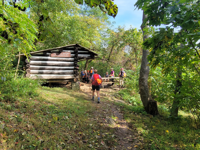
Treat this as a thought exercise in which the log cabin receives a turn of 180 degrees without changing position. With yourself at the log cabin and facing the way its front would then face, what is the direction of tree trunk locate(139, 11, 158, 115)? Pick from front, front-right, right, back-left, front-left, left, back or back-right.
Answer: back-left

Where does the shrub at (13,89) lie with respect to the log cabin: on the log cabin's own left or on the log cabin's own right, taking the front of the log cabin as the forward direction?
on the log cabin's own right

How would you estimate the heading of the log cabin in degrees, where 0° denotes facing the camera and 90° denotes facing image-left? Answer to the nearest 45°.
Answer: approximately 270°
